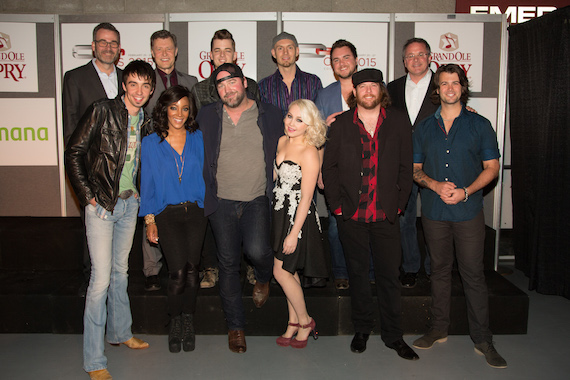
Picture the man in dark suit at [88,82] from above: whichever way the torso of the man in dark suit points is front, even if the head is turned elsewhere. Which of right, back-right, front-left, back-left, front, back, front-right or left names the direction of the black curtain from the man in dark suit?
front-left

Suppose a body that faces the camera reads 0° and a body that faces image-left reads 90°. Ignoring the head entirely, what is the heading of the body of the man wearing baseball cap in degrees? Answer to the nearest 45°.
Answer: approximately 0°

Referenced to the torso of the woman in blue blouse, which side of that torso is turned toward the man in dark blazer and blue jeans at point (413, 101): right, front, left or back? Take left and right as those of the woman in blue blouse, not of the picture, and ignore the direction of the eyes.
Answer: left

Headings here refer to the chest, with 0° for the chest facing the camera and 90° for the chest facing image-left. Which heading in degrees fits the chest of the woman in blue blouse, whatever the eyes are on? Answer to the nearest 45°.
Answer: approximately 0°

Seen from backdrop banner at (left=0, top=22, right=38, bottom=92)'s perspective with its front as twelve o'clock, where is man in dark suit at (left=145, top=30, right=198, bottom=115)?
The man in dark suit is roughly at 11 o'clock from the backdrop banner.

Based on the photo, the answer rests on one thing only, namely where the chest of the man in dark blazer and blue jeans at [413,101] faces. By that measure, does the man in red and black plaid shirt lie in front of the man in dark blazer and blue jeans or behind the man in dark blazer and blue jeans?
in front

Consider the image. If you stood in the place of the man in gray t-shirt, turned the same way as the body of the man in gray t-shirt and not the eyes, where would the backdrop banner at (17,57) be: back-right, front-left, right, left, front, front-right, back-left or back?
back-right

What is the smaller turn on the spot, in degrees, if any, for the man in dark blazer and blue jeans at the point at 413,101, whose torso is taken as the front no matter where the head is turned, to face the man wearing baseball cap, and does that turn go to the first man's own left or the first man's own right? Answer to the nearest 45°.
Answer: approximately 90° to the first man's own right

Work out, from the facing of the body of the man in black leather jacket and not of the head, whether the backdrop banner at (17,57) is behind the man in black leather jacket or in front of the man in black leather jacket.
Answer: behind

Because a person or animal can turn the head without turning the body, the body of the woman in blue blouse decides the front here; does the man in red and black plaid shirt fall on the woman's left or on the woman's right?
on the woman's left
